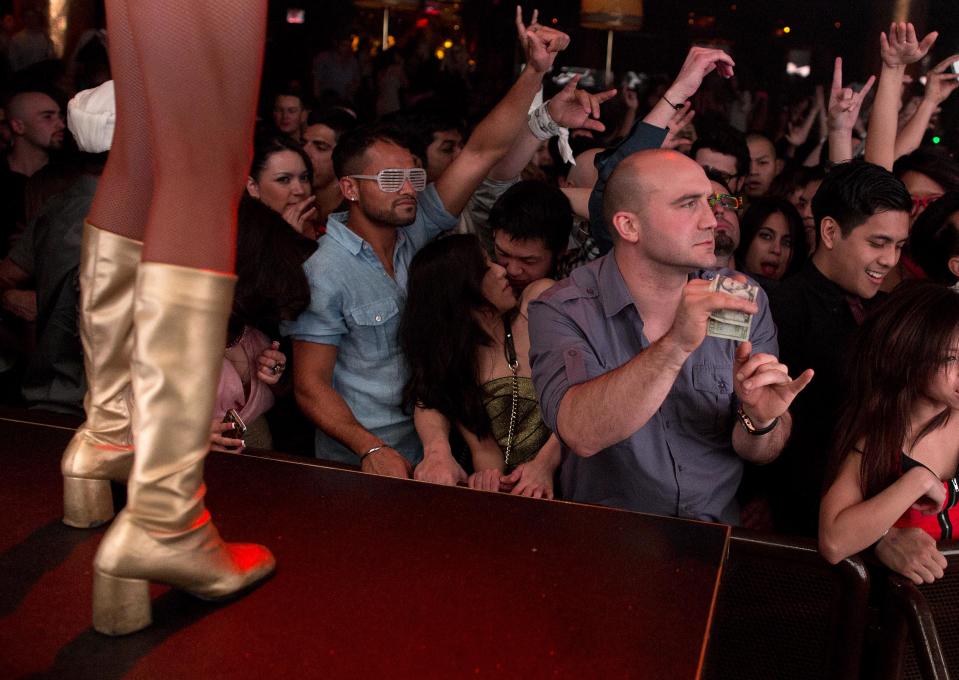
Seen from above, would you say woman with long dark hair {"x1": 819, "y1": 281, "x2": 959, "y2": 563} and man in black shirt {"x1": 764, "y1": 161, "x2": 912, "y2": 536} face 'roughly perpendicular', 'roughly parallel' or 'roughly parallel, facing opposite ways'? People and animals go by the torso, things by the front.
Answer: roughly parallel

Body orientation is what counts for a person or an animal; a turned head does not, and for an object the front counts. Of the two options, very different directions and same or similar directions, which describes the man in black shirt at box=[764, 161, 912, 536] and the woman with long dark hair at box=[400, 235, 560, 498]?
same or similar directions

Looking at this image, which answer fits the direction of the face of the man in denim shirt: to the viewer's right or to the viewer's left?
to the viewer's right

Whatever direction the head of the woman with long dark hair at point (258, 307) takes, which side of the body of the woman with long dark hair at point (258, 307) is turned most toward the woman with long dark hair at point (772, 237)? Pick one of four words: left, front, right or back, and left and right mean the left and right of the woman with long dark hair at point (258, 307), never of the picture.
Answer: left

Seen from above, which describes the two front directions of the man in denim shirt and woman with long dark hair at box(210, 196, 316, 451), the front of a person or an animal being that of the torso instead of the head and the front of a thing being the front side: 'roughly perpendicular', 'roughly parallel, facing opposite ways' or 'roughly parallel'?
roughly parallel

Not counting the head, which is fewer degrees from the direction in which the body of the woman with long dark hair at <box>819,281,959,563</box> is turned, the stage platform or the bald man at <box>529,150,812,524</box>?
the stage platform

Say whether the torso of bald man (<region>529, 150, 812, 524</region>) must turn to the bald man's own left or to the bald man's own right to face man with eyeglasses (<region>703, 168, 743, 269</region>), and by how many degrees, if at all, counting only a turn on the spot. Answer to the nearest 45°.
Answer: approximately 135° to the bald man's own left

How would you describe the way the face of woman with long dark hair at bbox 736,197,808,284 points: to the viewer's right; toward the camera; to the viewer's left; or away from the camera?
toward the camera

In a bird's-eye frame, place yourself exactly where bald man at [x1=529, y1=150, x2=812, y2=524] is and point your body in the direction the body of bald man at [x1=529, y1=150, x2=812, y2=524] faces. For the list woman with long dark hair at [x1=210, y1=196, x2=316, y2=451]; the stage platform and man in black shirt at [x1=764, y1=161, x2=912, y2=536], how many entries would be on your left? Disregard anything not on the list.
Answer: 1

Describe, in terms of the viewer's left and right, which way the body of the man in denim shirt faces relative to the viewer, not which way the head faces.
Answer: facing the viewer and to the right of the viewer
